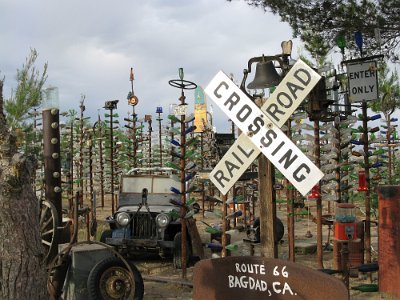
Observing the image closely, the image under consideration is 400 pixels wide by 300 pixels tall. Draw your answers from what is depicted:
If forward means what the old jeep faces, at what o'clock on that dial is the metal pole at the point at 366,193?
The metal pole is roughly at 10 o'clock from the old jeep.

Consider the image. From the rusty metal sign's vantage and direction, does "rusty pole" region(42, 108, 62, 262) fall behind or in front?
behind

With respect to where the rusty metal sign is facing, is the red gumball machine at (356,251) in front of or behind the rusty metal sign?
behind

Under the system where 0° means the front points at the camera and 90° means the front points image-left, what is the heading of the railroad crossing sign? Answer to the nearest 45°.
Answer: approximately 0°

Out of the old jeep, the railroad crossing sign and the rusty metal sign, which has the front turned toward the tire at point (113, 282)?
the old jeep

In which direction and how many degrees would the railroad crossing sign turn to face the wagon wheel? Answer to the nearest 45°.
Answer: approximately 135° to its right
